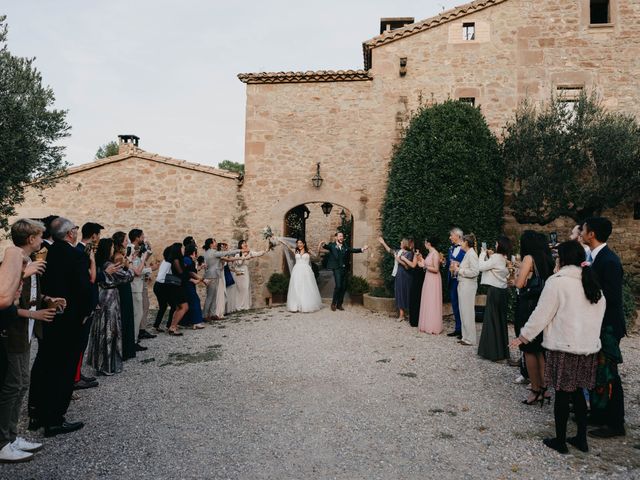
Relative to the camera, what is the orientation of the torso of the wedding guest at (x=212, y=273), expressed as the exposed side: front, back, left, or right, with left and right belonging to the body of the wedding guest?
right

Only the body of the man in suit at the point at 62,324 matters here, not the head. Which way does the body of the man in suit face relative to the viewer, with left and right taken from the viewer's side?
facing away from the viewer and to the right of the viewer

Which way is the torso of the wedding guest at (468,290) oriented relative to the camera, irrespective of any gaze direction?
to the viewer's left

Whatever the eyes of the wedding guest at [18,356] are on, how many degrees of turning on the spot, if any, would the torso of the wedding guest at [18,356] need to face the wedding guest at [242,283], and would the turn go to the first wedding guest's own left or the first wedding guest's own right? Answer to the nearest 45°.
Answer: approximately 45° to the first wedding guest's own left

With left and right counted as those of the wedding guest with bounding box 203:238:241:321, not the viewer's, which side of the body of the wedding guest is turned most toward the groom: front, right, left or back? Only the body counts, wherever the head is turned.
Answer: front

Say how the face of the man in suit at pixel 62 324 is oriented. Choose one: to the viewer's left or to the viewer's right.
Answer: to the viewer's right

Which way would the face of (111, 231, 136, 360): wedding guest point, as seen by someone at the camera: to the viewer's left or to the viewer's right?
to the viewer's right

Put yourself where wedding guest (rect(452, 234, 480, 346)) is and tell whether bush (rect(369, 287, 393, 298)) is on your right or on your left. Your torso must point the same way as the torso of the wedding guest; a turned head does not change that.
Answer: on your right

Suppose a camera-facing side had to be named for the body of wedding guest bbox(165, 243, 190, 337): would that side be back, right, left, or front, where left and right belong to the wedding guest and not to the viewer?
right
